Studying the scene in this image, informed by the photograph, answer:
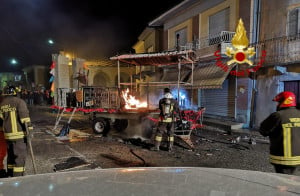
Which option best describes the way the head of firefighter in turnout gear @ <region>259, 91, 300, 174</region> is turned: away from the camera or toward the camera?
away from the camera

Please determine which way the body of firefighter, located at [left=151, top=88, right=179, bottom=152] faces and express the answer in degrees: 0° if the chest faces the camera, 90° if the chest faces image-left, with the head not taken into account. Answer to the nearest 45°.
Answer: approximately 180°

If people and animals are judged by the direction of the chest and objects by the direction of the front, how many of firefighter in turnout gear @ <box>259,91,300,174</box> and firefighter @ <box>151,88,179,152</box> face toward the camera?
0

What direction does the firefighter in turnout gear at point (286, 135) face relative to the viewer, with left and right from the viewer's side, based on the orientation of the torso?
facing away from the viewer and to the left of the viewer

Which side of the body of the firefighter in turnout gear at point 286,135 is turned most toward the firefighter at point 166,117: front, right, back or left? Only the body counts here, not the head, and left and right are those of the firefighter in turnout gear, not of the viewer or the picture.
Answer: front

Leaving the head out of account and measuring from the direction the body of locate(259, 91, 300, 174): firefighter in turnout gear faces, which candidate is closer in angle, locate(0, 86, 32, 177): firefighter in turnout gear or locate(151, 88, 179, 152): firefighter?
the firefighter

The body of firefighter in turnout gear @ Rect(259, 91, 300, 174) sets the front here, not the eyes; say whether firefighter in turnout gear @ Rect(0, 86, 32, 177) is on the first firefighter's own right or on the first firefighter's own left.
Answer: on the first firefighter's own left

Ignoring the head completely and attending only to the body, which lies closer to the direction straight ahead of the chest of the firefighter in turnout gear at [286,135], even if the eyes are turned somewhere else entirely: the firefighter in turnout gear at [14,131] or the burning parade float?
the burning parade float

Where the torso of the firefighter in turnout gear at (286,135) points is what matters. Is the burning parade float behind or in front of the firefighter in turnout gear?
in front

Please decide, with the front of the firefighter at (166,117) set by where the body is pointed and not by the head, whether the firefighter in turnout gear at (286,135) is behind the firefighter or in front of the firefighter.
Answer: behind

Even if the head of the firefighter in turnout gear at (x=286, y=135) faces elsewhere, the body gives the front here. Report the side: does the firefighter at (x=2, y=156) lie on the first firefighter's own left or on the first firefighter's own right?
on the first firefighter's own left

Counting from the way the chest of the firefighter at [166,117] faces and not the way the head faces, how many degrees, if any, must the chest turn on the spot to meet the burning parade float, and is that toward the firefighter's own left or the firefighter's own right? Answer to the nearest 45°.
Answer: approximately 45° to the firefighter's own left
